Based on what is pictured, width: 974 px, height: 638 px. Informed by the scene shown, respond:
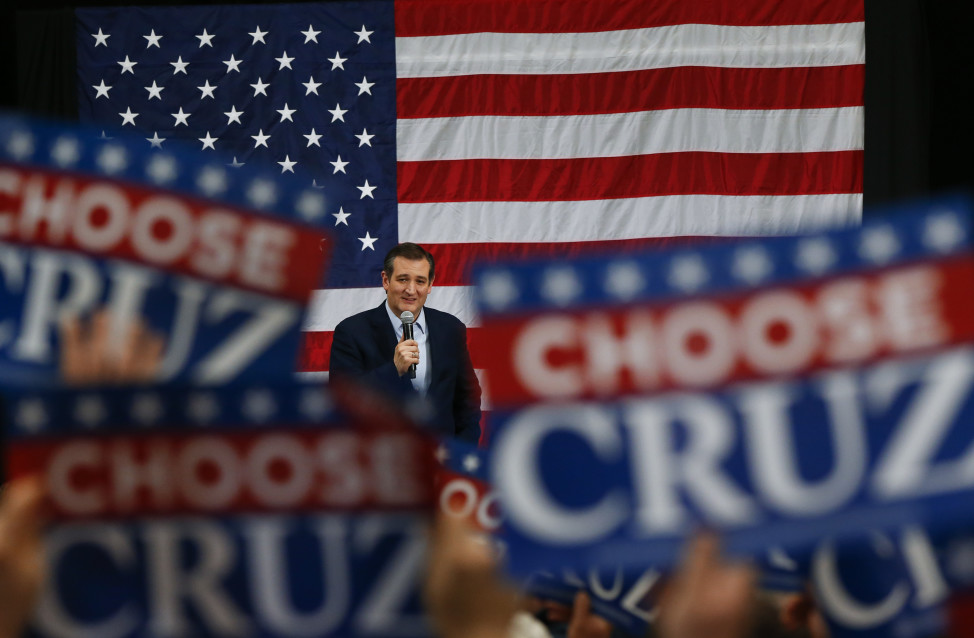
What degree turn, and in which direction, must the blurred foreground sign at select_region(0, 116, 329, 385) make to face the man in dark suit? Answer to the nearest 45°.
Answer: approximately 180°

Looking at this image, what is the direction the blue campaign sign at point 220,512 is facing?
toward the camera

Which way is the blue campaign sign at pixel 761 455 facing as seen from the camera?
toward the camera

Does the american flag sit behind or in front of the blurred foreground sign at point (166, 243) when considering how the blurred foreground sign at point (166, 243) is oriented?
behind

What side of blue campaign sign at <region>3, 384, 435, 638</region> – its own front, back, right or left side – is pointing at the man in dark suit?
back

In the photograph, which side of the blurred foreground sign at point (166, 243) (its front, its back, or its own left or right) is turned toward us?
front

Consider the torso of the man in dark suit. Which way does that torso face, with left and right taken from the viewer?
facing the viewer

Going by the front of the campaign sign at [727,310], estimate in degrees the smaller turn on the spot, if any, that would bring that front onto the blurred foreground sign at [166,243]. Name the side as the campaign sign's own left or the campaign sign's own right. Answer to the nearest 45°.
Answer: approximately 90° to the campaign sign's own right
